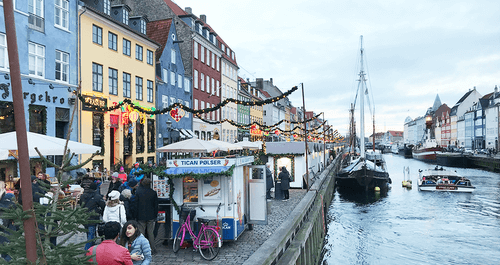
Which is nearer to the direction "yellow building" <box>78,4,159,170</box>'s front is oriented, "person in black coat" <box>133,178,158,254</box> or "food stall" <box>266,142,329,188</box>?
the food stall

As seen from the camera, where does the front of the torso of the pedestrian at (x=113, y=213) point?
away from the camera

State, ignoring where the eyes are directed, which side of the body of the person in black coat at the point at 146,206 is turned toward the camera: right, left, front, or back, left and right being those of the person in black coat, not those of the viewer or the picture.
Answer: back

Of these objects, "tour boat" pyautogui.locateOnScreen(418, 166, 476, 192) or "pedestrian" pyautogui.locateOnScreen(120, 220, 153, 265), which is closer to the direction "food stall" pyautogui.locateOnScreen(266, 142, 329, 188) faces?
the pedestrian

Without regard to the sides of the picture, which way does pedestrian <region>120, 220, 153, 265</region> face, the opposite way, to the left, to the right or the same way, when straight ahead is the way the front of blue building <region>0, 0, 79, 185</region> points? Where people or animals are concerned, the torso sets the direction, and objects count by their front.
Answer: to the right

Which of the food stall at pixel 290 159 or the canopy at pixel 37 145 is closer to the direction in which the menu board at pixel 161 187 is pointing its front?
the canopy

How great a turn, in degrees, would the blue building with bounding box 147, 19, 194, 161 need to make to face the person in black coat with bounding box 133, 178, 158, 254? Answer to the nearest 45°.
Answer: approximately 45° to its right

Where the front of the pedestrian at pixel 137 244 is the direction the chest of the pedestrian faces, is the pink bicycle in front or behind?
behind

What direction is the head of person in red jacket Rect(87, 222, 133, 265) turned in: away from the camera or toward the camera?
away from the camera

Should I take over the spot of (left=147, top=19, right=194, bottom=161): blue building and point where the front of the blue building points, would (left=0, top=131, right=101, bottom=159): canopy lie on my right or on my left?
on my right

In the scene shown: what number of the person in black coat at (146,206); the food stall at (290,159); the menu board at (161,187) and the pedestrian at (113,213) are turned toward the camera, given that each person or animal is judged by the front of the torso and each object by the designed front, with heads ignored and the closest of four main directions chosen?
2
